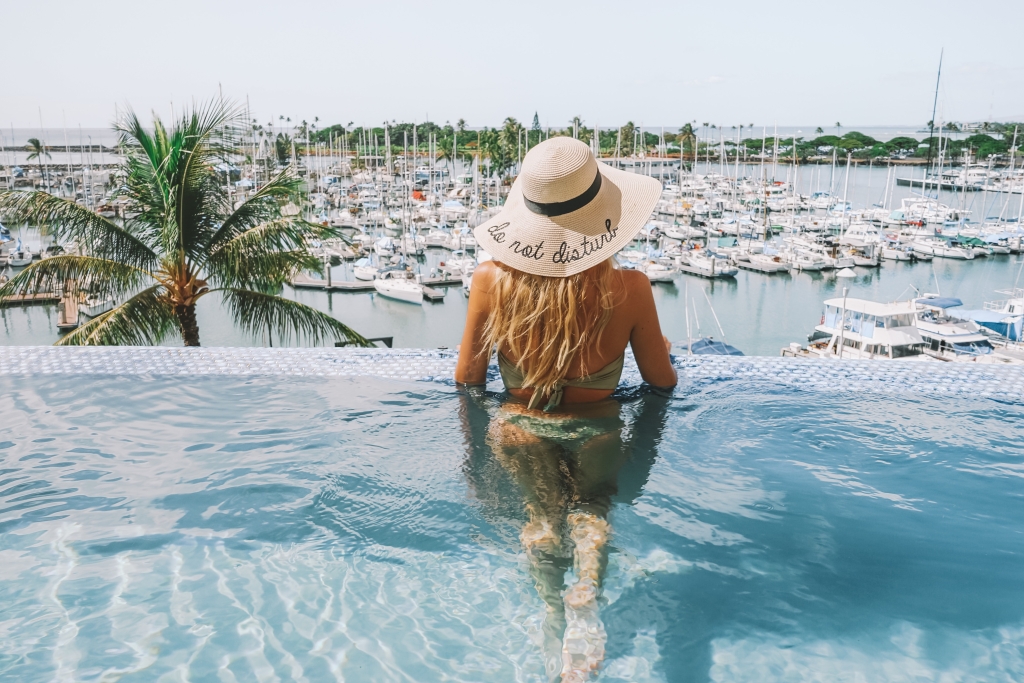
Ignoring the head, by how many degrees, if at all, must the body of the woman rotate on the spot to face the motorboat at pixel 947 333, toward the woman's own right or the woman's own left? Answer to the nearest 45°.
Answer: approximately 45° to the woman's own right

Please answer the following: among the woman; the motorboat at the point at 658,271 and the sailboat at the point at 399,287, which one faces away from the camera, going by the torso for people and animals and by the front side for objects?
the woman

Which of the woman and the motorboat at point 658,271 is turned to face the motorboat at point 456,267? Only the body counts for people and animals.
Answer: the woman

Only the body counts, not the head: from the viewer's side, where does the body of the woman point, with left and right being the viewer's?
facing away from the viewer

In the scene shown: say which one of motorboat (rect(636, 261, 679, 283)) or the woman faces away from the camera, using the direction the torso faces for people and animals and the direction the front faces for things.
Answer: the woman

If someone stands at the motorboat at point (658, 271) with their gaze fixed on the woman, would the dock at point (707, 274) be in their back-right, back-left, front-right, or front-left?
back-left
